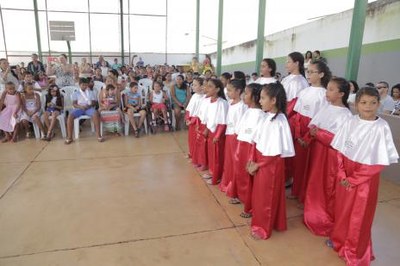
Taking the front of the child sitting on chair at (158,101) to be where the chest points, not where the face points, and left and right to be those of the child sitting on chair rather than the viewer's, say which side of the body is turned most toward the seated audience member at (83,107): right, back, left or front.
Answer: right

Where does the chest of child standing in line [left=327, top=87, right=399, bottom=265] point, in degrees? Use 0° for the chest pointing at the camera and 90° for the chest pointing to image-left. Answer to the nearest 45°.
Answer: approximately 45°

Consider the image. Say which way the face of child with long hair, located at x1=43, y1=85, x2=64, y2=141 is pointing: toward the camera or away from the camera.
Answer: toward the camera

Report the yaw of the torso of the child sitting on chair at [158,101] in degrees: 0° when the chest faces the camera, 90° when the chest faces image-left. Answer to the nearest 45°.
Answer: approximately 0°

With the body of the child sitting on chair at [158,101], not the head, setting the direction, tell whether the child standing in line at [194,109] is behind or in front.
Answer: in front

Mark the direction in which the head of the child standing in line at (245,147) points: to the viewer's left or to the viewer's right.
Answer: to the viewer's left

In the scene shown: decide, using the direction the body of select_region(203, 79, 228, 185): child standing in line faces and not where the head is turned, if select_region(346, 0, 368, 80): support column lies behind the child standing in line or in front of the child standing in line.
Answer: behind

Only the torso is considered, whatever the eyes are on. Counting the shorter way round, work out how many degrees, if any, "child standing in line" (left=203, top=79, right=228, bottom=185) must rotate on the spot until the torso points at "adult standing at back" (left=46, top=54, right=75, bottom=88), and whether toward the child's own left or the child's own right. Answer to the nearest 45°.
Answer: approximately 90° to the child's own right

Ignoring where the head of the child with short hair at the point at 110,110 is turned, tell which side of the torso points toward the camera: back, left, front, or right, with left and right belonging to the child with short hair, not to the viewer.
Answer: front

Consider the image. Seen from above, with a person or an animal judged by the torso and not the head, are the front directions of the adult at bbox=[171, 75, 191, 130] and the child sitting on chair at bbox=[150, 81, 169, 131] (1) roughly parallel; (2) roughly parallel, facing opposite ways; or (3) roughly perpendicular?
roughly parallel

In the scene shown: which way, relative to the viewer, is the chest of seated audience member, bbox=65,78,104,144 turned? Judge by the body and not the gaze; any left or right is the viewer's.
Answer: facing the viewer

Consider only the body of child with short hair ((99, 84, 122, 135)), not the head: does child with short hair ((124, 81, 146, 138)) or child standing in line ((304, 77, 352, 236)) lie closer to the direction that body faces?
the child standing in line

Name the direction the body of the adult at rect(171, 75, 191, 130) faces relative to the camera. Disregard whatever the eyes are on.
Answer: toward the camera

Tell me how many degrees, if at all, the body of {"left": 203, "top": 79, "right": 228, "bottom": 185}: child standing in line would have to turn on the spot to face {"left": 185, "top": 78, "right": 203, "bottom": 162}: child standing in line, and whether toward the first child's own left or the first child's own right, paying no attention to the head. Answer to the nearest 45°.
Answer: approximately 90° to the first child's own right

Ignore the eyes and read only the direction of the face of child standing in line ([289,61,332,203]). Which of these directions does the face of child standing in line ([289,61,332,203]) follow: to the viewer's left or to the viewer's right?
to the viewer's left
